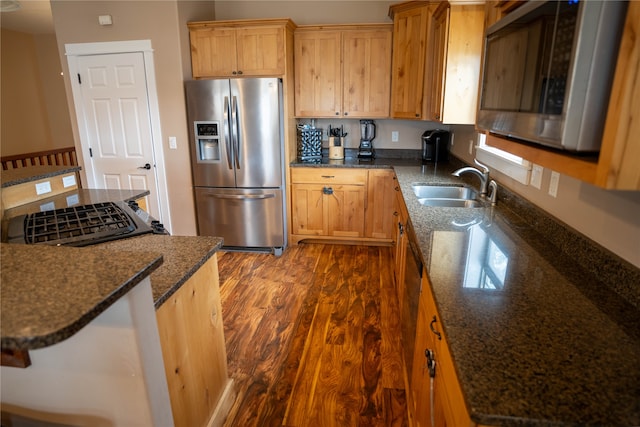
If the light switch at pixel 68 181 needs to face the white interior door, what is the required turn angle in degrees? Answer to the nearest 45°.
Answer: approximately 180°

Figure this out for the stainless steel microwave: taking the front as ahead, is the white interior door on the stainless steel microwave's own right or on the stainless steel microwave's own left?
on the stainless steel microwave's own right

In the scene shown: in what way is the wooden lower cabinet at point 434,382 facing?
to the viewer's left

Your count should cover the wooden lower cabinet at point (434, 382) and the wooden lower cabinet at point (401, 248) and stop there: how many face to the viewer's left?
2

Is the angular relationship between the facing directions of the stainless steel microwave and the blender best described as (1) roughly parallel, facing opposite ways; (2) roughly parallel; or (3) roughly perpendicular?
roughly perpendicular

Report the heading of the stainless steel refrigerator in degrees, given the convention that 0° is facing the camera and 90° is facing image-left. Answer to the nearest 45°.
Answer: approximately 0°

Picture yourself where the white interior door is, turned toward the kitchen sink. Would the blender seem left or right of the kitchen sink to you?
left

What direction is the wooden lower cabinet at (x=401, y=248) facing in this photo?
to the viewer's left

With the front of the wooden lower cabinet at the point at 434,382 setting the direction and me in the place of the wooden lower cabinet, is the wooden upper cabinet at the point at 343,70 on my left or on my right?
on my right

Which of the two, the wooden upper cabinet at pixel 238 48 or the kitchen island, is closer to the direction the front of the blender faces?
the kitchen island

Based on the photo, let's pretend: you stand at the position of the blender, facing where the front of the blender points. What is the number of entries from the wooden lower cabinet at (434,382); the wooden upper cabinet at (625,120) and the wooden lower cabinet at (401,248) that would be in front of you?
3
